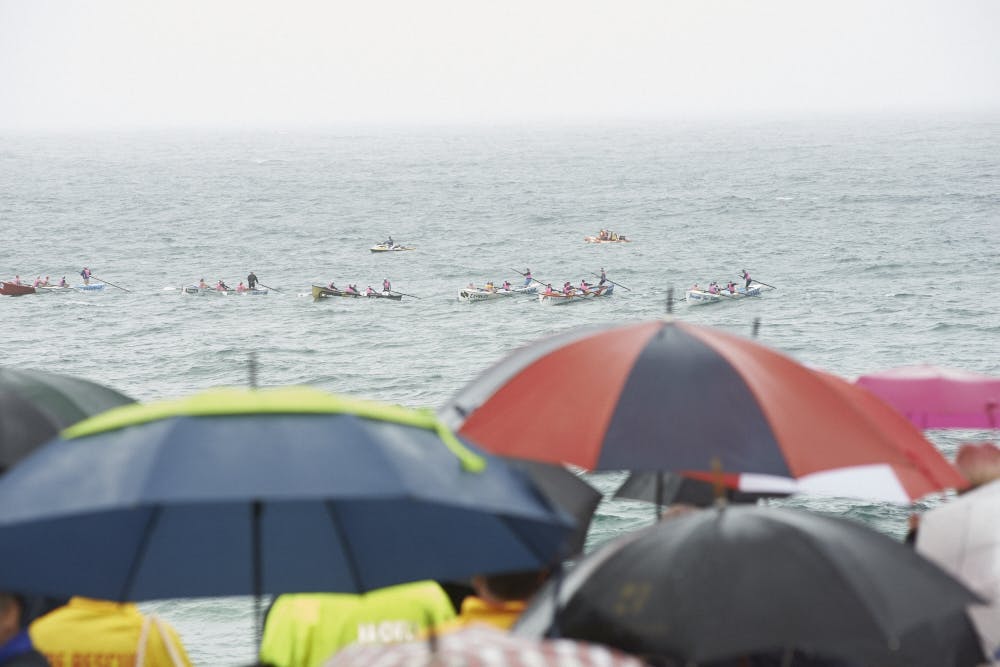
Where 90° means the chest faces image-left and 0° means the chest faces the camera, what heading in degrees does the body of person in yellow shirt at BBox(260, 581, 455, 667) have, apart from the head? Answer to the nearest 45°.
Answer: approximately 180°

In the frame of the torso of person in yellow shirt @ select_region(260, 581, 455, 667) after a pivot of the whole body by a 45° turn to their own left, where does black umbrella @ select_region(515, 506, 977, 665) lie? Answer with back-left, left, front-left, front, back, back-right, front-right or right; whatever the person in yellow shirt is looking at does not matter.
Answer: back

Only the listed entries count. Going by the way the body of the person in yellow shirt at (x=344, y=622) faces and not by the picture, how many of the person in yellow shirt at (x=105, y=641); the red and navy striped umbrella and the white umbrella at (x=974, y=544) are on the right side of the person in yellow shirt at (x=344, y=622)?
2

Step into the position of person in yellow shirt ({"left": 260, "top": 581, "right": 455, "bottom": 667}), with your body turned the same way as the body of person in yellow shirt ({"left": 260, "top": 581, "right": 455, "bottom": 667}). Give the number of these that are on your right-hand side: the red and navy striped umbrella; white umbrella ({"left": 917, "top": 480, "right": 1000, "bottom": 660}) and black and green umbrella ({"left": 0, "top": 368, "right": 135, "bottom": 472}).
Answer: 2

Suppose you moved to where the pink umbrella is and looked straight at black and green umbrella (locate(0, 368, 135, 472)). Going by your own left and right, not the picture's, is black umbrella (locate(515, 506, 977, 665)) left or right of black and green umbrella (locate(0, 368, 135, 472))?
left

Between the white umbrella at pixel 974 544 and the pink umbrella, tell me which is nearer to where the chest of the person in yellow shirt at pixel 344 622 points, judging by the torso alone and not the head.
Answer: the pink umbrella

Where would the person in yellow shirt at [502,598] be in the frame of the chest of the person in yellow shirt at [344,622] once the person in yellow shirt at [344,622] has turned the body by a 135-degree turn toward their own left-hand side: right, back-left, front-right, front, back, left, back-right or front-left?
left

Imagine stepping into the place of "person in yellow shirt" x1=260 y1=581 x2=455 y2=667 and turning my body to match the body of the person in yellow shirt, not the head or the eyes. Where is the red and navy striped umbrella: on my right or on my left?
on my right

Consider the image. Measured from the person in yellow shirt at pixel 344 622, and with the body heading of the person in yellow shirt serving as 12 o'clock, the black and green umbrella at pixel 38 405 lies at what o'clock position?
The black and green umbrella is roughly at 10 o'clock from the person in yellow shirt.

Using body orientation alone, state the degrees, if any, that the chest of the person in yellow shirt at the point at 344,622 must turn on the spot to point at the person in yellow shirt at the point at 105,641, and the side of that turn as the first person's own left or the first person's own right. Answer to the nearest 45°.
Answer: approximately 90° to the first person's own left

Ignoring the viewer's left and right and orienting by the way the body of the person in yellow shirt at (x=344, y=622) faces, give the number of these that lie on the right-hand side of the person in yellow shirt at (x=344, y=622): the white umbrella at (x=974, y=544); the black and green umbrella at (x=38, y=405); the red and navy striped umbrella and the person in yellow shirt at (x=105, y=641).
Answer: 2

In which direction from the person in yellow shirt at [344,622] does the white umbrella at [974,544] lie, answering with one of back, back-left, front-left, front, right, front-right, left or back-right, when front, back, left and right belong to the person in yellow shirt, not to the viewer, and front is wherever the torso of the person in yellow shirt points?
right

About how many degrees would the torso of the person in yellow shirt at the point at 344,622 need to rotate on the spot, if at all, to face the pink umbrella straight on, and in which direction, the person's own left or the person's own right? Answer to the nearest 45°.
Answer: approximately 45° to the person's own right
